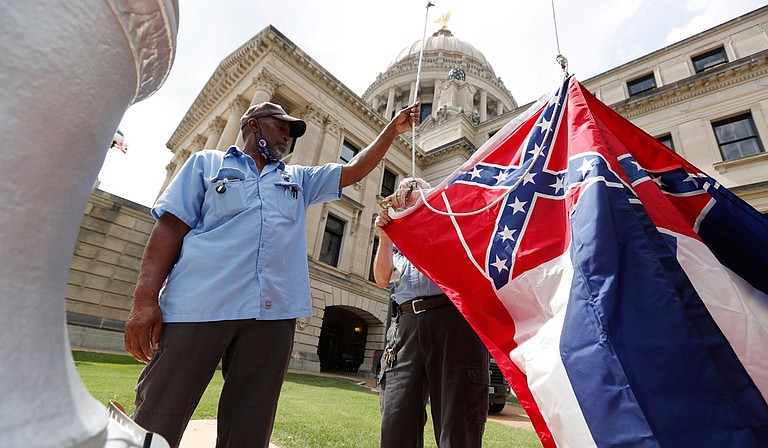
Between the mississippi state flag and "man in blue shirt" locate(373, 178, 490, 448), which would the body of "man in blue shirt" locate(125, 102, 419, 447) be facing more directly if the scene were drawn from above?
the mississippi state flag

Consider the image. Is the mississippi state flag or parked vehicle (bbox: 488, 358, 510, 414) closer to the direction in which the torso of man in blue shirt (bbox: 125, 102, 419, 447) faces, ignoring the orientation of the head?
the mississippi state flag

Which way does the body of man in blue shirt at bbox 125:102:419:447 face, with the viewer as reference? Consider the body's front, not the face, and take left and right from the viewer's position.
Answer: facing the viewer and to the right of the viewer

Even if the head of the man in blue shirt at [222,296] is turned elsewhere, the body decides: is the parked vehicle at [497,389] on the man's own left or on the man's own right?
on the man's own left

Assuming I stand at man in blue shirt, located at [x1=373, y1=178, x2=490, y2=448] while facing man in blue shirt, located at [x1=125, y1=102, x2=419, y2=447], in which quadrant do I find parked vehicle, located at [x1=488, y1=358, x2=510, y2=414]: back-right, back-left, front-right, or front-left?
back-right

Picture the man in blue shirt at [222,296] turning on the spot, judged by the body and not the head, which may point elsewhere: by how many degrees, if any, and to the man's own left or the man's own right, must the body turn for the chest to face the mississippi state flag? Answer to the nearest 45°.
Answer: approximately 45° to the man's own left

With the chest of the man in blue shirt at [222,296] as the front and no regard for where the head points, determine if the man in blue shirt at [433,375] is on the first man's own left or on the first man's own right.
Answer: on the first man's own left

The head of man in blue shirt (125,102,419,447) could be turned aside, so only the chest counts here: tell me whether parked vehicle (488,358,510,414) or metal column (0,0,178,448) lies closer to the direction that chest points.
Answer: the metal column

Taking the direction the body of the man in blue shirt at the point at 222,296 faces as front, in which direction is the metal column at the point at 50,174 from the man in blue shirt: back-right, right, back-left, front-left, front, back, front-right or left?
front-right
